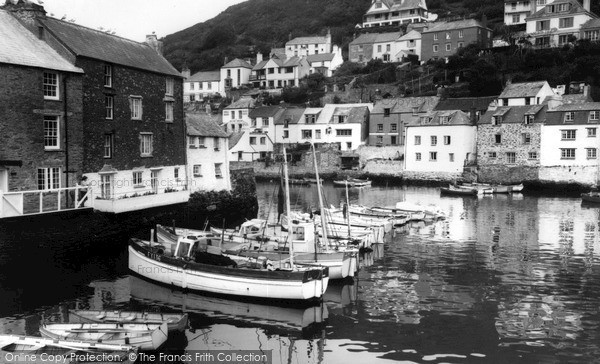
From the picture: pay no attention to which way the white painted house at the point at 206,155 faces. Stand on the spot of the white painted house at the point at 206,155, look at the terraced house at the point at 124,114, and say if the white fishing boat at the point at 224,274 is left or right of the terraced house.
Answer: left

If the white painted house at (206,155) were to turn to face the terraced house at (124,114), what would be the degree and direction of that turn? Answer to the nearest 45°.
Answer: approximately 90° to its right

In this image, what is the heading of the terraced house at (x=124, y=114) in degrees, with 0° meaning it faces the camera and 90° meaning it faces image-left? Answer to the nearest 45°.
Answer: approximately 315°

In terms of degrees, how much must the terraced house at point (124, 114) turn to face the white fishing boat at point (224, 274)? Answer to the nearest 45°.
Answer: approximately 45° to its right

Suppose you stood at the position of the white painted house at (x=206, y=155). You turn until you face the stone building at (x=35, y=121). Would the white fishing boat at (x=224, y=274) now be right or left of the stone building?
left

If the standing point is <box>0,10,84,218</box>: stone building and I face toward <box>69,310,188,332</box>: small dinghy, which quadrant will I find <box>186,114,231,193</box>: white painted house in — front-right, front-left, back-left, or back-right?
back-left

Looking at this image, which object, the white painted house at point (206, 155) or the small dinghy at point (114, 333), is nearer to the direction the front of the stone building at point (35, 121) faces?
the small dinghy

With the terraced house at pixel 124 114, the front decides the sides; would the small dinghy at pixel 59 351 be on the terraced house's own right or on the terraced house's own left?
on the terraced house's own right

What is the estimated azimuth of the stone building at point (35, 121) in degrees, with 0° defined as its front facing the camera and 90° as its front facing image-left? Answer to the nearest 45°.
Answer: approximately 315°

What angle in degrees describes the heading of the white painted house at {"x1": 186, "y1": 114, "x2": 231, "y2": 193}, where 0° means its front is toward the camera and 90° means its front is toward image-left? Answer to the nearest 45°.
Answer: approximately 315°
